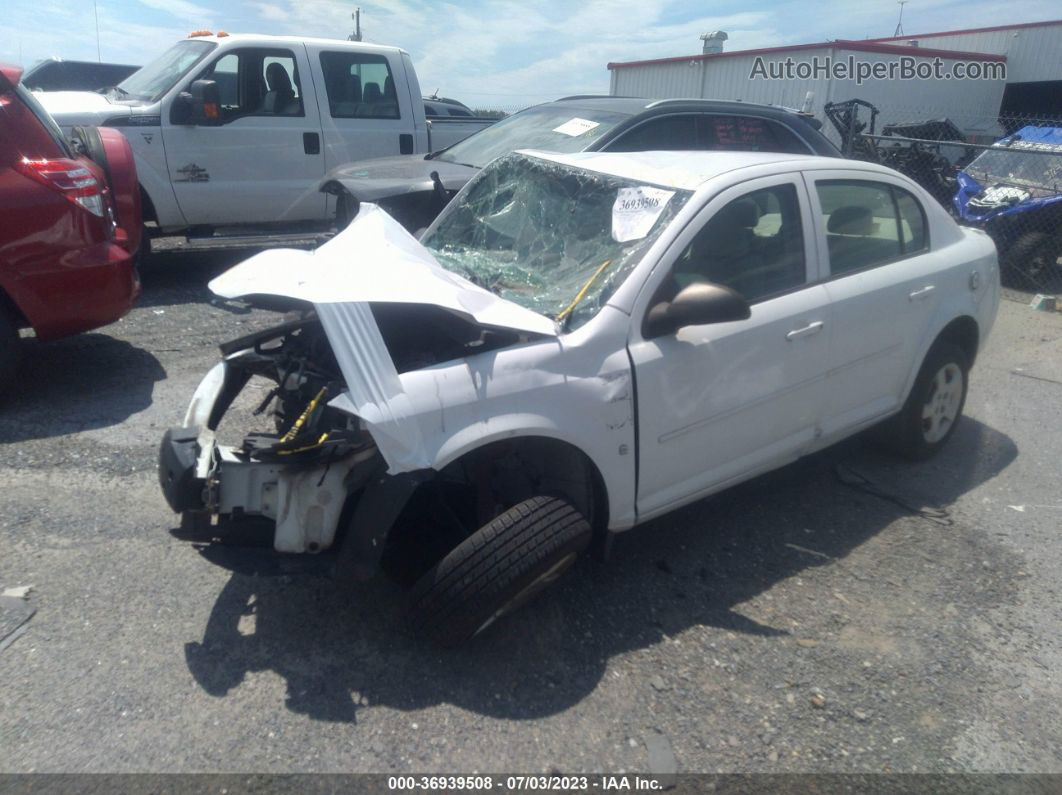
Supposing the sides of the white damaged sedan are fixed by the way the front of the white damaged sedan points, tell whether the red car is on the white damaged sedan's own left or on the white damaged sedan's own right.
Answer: on the white damaged sedan's own right

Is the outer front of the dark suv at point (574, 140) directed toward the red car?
yes

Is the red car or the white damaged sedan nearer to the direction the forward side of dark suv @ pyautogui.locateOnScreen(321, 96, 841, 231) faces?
the red car

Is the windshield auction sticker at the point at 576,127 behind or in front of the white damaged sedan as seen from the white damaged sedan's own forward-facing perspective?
behind

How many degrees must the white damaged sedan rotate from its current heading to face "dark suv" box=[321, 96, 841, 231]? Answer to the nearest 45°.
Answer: approximately 135° to its right

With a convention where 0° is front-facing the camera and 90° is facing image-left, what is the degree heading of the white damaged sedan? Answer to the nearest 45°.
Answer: approximately 45°

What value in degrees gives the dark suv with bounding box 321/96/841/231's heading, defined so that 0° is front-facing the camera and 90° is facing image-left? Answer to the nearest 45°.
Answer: approximately 45°
